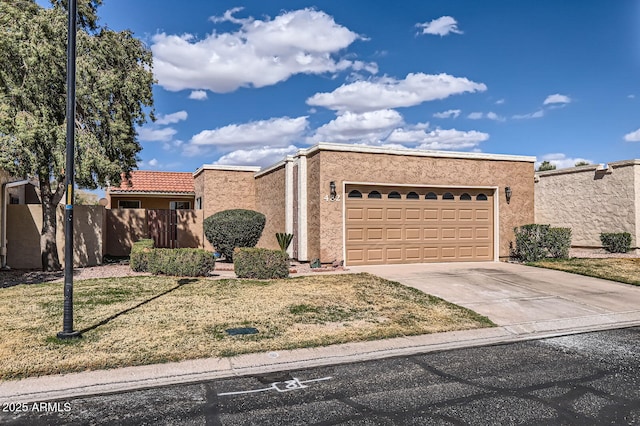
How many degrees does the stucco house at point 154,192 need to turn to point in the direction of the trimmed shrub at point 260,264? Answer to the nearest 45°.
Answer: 0° — it already faces it

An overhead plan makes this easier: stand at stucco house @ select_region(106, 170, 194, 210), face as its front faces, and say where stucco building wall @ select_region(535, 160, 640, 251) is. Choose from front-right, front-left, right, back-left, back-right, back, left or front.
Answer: front-left

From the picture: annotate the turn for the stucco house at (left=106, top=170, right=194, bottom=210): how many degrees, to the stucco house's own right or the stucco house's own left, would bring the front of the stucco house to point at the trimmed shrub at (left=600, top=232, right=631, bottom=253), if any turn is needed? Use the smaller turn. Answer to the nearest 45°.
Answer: approximately 45° to the stucco house's own left

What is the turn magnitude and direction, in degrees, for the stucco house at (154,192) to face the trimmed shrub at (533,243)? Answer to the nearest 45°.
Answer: approximately 45° to its left

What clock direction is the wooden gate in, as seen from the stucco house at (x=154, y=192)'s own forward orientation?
The wooden gate is roughly at 12 o'clock from the stucco house.

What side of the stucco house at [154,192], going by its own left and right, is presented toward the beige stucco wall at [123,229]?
front

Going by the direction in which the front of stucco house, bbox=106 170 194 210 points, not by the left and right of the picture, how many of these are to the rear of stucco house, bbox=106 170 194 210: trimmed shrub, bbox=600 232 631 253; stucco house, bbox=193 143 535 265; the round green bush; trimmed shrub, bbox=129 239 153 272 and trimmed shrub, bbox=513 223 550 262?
0

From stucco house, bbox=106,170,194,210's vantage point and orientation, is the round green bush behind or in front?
in front

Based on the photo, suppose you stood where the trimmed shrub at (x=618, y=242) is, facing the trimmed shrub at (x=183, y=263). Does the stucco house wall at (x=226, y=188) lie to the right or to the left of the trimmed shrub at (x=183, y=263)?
right

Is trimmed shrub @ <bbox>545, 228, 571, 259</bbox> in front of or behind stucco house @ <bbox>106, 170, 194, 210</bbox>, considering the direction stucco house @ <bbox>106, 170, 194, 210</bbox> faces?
in front

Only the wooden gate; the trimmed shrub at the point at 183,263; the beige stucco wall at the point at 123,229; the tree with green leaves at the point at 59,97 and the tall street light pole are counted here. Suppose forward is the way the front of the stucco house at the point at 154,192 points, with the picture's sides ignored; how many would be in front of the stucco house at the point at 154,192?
5

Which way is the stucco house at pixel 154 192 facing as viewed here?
toward the camera

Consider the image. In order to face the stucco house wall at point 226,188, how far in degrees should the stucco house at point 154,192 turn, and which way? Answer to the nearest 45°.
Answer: approximately 45° to its left

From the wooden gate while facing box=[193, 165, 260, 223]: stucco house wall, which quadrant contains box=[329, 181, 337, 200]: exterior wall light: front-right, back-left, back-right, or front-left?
front-right

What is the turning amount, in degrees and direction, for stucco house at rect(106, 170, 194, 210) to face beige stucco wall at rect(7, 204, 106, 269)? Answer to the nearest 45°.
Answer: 0° — it already faces it

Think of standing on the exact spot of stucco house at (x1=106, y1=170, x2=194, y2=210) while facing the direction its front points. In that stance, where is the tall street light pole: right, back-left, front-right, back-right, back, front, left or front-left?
front

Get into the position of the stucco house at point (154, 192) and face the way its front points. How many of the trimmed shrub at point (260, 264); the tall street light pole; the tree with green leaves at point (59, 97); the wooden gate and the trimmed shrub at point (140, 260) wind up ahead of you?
5
